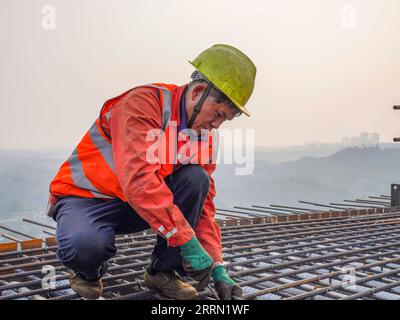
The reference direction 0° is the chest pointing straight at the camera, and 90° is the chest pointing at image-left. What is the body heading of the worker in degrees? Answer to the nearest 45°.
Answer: approximately 315°

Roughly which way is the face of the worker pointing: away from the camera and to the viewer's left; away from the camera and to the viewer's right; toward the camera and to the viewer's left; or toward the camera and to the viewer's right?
toward the camera and to the viewer's right
